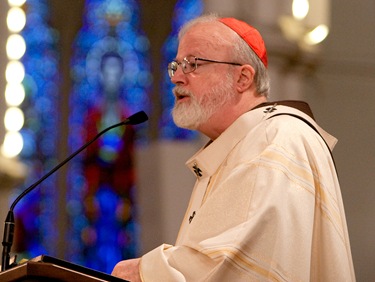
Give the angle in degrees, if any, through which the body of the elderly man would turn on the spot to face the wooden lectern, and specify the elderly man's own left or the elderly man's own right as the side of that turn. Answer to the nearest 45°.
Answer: approximately 45° to the elderly man's own left

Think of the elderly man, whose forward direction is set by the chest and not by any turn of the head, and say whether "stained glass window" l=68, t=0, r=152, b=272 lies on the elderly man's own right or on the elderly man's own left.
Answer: on the elderly man's own right

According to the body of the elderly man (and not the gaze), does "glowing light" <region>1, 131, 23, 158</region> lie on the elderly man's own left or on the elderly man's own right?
on the elderly man's own right

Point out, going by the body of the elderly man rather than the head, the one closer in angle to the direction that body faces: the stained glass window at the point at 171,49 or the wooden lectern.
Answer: the wooden lectern

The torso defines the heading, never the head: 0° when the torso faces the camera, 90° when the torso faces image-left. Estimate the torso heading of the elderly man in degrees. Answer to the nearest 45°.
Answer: approximately 90°

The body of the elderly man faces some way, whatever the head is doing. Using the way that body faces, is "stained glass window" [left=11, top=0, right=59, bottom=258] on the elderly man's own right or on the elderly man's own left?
on the elderly man's own right

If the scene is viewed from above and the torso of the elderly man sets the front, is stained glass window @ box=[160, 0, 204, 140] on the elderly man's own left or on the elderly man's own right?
on the elderly man's own right
